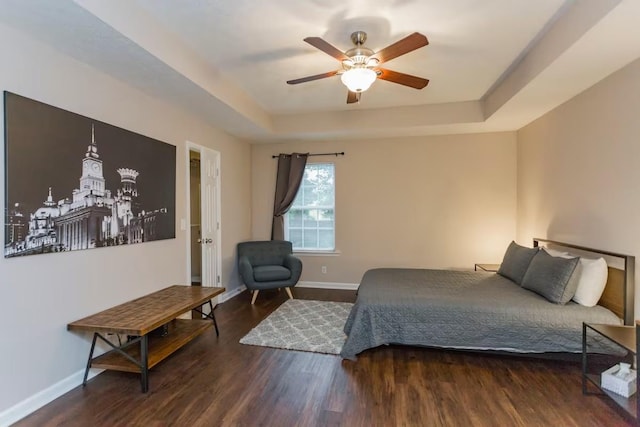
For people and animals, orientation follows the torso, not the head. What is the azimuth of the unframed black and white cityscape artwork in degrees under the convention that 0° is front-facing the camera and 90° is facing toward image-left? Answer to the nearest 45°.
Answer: approximately 315°

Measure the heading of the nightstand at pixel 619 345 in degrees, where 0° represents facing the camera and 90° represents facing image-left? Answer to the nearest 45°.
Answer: approximately 45°

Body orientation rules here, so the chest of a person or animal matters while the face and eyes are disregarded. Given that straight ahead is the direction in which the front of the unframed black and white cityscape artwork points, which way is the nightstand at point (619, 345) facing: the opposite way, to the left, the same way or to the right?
the opposite way

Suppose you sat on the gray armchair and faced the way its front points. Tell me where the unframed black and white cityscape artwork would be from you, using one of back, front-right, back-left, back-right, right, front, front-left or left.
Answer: right

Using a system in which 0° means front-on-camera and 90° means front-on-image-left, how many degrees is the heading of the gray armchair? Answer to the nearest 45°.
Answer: approximately 315°

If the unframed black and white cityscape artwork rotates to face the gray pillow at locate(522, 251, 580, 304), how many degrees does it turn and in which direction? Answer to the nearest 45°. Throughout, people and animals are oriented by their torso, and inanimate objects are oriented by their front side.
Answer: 0° — it already faces it

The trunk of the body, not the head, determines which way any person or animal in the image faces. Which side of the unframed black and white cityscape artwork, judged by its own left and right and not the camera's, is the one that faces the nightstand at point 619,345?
front

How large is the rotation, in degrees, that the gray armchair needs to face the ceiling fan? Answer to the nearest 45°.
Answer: approximately 45° to its right

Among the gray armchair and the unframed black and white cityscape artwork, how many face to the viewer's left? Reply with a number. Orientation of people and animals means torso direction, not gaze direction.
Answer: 0

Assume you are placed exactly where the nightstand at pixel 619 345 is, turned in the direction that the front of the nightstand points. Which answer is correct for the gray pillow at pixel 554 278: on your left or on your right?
on your right

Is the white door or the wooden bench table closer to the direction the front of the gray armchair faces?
the wooden bench table

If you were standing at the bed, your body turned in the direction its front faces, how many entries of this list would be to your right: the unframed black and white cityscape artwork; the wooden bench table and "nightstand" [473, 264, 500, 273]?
1

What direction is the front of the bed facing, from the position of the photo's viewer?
facing to the left of the viewer
